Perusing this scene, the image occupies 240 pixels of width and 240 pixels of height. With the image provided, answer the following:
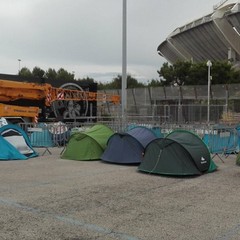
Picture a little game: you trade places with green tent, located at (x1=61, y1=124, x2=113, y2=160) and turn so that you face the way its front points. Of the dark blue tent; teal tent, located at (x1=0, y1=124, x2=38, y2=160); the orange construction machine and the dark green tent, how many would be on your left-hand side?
2

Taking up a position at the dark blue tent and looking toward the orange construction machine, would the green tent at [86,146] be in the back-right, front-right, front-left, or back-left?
front-left

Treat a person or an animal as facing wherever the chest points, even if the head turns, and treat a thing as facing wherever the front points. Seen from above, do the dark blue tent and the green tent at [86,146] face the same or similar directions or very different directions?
same or similar directions

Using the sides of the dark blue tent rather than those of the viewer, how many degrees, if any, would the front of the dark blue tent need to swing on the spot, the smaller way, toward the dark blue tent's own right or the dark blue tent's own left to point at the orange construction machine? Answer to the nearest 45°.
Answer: approximately 90° to the dark blue tent's own right

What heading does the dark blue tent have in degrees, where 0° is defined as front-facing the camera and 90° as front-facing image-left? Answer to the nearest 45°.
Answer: approximately 45°

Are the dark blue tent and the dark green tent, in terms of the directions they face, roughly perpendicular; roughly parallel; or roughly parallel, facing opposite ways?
roughly parallel

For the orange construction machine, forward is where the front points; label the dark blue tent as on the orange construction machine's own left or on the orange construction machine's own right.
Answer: on the orange construction machine's own right

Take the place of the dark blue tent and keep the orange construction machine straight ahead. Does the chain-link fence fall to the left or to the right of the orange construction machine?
right

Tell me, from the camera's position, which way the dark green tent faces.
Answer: facing the viewer and to the left of the viewer

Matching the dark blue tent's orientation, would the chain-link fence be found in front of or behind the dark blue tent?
behind

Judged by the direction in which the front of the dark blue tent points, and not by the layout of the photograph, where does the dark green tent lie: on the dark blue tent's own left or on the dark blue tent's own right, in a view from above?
on the dark blue tent's own left

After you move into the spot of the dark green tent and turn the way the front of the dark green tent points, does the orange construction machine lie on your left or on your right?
on your right

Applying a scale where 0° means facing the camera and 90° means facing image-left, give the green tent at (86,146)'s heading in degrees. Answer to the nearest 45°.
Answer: approximately 45°
